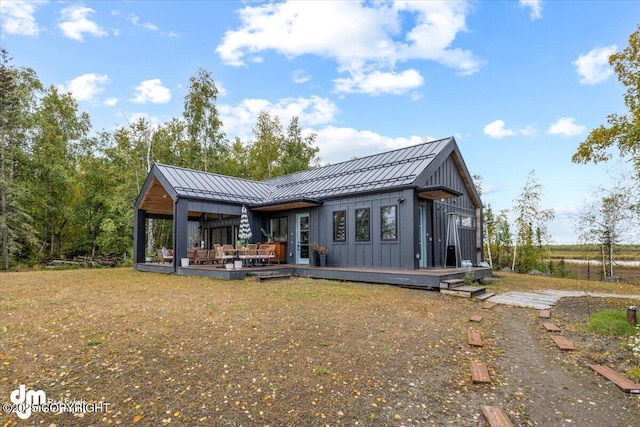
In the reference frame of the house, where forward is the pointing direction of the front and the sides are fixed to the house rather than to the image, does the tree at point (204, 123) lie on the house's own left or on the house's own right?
on the house's own right

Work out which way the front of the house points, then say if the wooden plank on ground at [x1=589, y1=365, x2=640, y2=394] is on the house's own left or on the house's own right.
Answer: on the house's own left

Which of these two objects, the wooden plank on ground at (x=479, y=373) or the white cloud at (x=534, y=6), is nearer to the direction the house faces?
the wooden plank on ground

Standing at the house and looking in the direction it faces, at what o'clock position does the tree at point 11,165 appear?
The tree is roughly at 2 o'clock from the house.

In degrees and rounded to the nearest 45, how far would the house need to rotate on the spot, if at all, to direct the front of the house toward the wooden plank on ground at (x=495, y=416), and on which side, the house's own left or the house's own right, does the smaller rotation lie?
approximately 45° to the house's own left

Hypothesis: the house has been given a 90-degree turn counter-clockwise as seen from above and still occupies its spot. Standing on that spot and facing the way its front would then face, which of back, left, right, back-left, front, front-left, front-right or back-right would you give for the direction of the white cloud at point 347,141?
back-left

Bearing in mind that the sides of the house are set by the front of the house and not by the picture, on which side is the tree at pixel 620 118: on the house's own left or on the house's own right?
on the house's own left

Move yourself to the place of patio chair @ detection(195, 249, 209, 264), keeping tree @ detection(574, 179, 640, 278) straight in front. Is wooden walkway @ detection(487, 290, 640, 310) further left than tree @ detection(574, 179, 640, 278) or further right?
right

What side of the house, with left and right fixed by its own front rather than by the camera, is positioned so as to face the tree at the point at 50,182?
right

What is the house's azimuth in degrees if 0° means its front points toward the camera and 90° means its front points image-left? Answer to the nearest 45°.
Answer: approximately 45°
